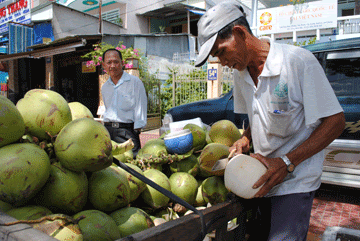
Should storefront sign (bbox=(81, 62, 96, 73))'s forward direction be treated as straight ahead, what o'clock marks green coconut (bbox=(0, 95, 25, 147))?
The green coconut is roughly at 12 o'clock from the storefront sign.

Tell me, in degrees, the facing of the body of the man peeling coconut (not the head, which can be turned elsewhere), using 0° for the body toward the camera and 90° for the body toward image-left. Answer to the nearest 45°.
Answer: approximately 45°

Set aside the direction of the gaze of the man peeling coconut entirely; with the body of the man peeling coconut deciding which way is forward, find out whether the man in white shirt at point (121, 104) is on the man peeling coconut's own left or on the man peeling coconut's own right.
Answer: on the man peeling coconut's own right

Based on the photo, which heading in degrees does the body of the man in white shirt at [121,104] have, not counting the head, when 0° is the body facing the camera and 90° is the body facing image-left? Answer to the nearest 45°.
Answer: approximately 45°

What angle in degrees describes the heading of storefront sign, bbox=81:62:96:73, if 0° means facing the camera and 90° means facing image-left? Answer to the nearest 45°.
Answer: approximately 0°

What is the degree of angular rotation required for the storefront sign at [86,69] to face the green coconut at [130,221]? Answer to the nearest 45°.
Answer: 0° — it already faces it

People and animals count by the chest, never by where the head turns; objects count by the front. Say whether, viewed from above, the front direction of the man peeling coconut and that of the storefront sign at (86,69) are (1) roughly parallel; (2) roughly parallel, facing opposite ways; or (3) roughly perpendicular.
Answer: roughly perpendicular
